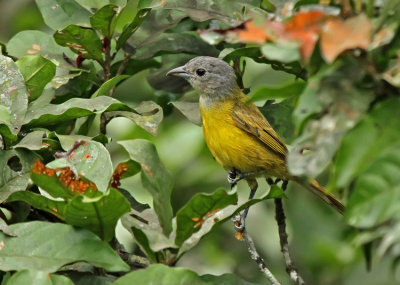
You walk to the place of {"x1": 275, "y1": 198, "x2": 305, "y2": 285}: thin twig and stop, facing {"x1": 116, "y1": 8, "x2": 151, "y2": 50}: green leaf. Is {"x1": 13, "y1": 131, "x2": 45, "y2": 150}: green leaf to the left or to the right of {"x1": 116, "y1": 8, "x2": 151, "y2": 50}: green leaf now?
left

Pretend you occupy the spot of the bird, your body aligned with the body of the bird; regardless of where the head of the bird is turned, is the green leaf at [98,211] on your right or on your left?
on your left

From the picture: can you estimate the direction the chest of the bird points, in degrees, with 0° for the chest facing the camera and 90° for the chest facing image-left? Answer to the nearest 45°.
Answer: approximately 90°
